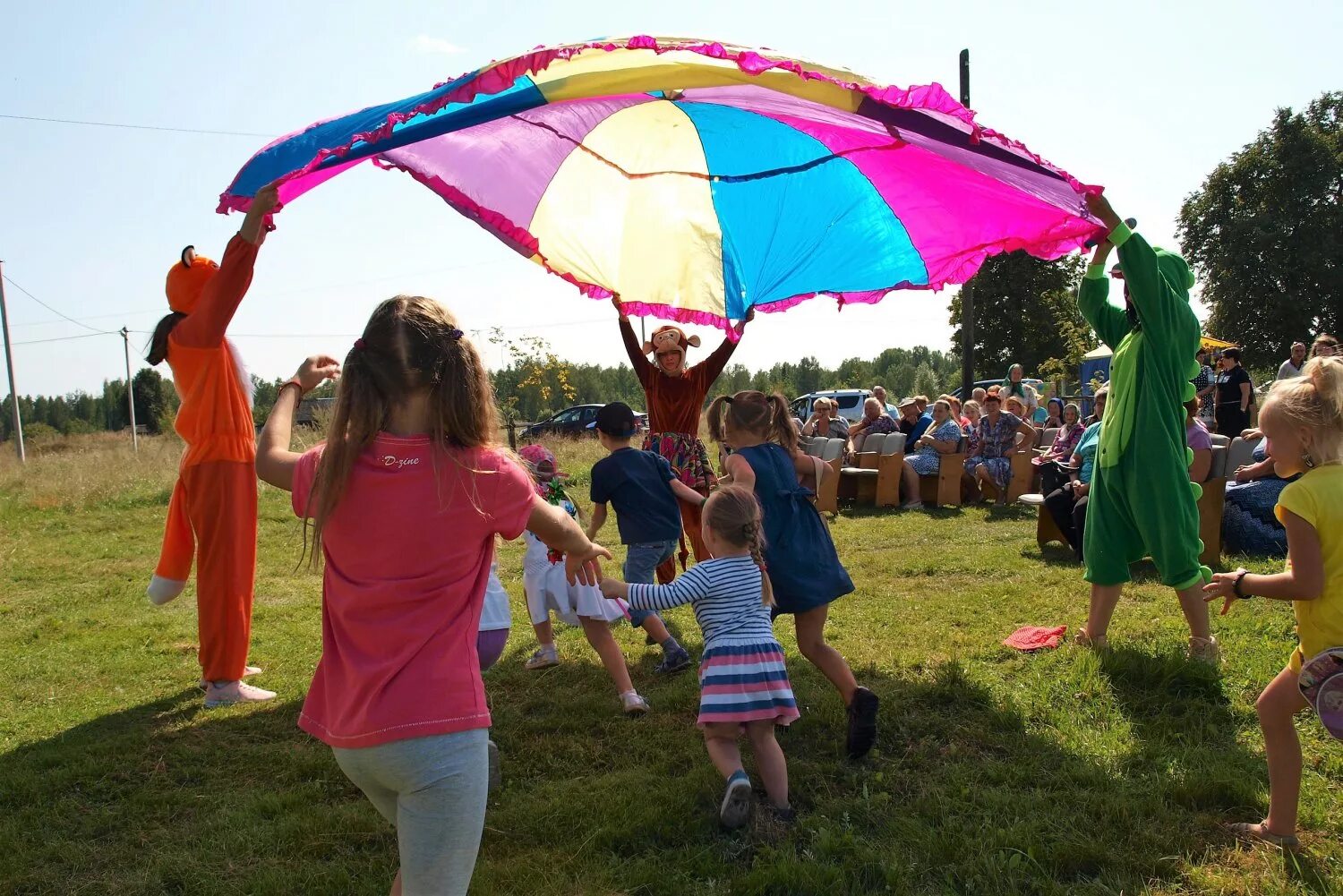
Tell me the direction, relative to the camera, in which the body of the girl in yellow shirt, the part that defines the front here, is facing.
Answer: to the viewer's left

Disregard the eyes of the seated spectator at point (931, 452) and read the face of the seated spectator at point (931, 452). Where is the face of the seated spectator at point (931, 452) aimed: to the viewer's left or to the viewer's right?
to the viewer's left

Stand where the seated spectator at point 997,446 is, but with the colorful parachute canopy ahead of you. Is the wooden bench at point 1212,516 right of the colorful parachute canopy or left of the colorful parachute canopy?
left

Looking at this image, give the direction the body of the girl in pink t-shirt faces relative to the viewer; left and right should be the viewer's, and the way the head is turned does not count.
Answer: facing away from the viewer

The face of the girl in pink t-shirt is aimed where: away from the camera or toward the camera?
away from the camera

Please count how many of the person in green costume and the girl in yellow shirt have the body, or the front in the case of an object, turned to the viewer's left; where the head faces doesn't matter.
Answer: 2

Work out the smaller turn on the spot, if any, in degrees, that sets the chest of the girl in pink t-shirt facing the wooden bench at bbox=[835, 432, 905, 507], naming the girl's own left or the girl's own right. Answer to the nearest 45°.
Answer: approximately 45° to the girl's own right

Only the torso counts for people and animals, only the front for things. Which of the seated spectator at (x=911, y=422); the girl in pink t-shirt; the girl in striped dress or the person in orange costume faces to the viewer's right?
the person in orange costume

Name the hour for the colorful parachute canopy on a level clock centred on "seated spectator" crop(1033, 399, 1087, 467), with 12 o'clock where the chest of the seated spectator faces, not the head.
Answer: The colorful parachute canopy is roughly at 11 o'clock from the seated spectator.

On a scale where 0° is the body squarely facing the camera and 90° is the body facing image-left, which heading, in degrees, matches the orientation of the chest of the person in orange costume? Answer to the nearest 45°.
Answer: approximately 270°

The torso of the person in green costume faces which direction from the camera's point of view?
to the viewer's left

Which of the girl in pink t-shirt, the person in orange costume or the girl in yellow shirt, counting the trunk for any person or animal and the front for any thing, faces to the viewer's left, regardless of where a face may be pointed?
the girl in yellow shirt
